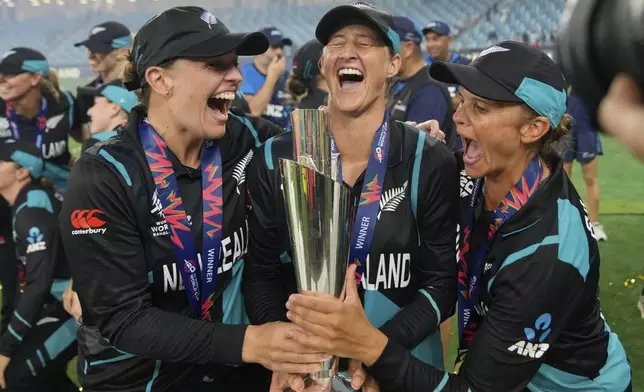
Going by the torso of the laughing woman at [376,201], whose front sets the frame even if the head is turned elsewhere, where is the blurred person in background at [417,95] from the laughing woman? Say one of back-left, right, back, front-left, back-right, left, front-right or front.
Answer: back

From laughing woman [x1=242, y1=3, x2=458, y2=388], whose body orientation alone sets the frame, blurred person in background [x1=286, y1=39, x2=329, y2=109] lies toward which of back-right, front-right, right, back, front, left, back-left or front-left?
back

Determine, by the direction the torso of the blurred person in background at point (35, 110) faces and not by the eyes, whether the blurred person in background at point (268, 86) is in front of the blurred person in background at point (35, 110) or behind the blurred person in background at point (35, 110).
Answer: behind

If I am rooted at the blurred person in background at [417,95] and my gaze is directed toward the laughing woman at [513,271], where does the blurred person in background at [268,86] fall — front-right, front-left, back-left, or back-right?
back-right

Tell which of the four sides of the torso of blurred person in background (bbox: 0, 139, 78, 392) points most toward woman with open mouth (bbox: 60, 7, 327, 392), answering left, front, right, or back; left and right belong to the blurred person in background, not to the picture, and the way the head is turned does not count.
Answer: left

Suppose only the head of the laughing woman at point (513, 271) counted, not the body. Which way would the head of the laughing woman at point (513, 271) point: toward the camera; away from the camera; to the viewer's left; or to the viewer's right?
to the viewer's left

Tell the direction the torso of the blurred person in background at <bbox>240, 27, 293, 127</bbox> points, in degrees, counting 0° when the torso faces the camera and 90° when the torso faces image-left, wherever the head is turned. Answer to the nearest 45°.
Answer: approximately 315°

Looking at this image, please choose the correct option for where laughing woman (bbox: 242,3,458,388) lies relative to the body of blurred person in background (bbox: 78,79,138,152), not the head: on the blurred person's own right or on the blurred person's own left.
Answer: on the blurred person's own left

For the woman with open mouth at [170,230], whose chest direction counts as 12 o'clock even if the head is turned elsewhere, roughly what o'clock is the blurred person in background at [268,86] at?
The blurred person in background is roughly at 8 o'clock from the woman with open mouth.
